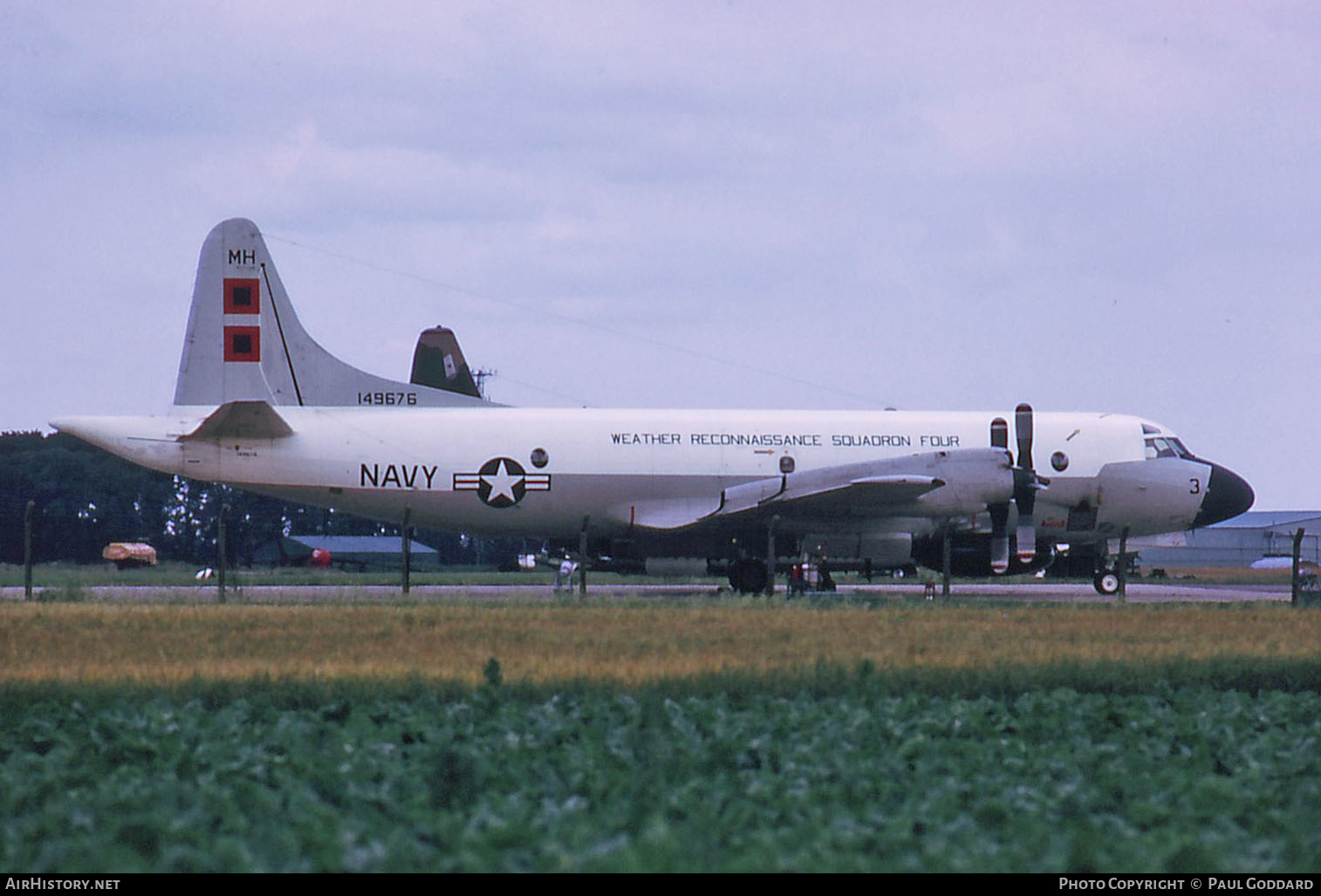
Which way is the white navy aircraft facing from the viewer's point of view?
to the viewer's right
